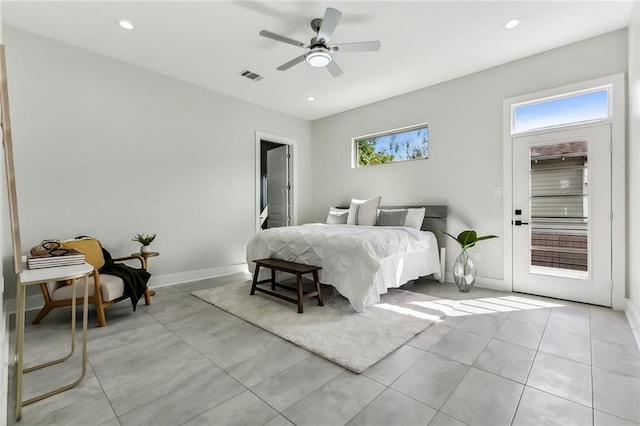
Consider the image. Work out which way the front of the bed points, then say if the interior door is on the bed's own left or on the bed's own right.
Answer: on the bed's own right

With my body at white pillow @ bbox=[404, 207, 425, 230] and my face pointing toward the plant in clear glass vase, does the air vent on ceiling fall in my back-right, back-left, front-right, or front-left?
back-right

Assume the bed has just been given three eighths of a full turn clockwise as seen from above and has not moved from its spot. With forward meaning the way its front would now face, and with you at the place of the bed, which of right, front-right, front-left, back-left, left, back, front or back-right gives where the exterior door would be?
right

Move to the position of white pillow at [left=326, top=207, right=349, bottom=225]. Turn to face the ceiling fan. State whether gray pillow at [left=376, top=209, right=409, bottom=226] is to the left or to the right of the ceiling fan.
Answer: left

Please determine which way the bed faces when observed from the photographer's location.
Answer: facing the viewer and to the left of the viewer

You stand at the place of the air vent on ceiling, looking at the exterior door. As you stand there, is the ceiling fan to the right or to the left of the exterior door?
right

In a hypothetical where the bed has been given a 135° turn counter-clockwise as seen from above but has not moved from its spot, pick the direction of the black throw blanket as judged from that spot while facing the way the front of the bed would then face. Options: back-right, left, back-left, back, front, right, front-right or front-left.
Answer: back
